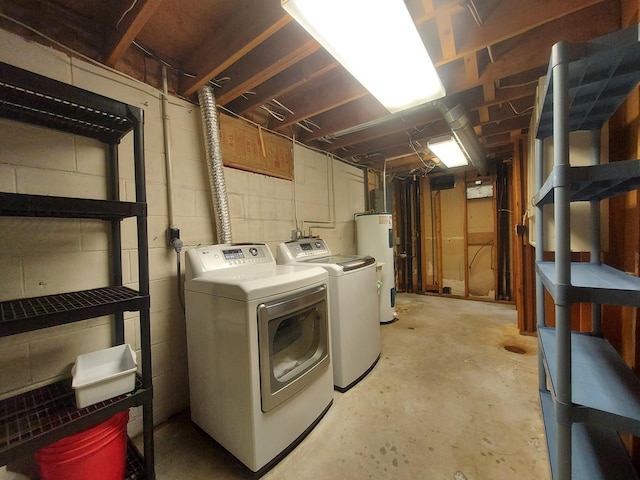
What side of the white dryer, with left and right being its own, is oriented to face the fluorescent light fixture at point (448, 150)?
left

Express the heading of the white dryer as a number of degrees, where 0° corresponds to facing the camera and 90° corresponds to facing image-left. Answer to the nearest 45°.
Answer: approximately 315°

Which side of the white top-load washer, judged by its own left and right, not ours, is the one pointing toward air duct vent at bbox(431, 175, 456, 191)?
left

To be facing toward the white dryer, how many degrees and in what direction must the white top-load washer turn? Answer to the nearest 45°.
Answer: approximately 90° to its right

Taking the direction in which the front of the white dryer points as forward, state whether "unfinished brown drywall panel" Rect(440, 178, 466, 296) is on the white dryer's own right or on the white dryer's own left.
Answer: on the white dryer's own left

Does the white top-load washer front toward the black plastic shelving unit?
no

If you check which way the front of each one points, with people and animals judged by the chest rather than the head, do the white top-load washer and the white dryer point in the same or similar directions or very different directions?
same or similar directions

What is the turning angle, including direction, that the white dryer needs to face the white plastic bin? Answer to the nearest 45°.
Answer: approximately 135° to its right

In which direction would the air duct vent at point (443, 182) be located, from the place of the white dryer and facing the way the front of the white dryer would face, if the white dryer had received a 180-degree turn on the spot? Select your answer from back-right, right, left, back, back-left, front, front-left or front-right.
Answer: right

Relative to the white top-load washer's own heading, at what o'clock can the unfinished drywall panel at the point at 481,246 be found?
The unfinished drywall panel is roughly at 9 o'clock from the white top-load washer.

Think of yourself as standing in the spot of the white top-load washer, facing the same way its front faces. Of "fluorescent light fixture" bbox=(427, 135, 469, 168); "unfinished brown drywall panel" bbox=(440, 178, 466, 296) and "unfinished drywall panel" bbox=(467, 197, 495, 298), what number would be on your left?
3

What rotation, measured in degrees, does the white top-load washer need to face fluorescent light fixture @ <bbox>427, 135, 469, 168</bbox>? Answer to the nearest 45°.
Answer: approximately 90° to its left

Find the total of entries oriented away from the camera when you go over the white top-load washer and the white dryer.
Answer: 0

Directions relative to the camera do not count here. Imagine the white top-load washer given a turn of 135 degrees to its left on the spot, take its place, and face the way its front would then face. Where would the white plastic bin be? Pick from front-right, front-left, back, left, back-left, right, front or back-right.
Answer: back-left

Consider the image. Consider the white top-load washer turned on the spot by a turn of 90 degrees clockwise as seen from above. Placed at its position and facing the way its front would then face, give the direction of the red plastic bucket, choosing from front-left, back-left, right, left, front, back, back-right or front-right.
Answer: front
